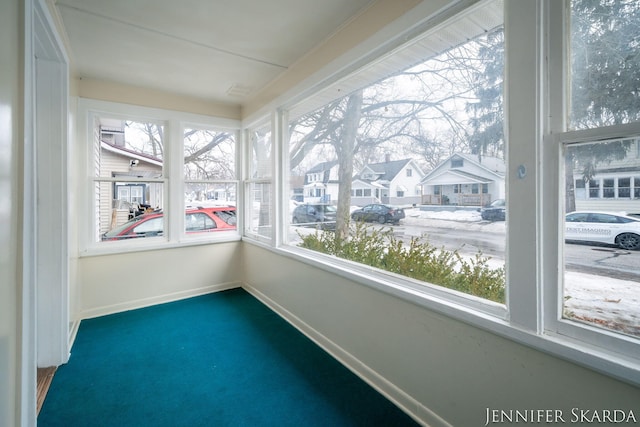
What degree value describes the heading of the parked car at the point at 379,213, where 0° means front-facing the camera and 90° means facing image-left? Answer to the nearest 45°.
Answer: approximately 135°

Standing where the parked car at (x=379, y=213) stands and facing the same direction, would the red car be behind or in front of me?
in front

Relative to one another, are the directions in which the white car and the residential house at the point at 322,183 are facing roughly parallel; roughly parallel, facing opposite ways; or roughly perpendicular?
roughly perpendicular

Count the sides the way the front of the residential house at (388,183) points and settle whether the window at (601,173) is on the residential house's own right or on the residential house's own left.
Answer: on the residential house's own left

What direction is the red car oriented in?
to the viewer's left
